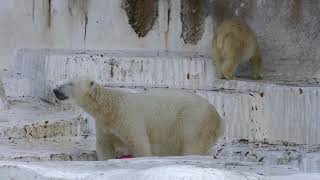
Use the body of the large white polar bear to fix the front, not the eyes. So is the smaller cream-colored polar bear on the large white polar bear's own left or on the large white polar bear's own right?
on the large white polar bear's own right

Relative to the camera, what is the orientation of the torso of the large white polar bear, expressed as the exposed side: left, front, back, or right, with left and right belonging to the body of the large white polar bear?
left
